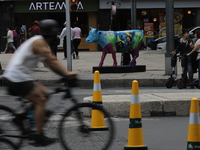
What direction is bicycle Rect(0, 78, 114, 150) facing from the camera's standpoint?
to the viewer's right

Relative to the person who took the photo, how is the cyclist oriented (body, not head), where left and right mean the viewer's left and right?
facing to the right of the viewer
